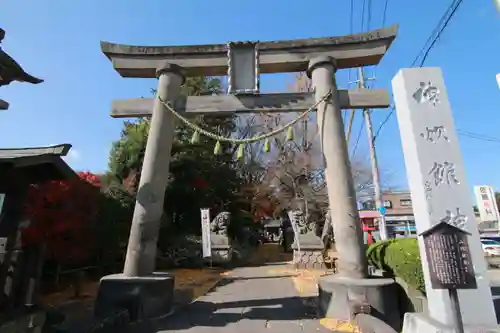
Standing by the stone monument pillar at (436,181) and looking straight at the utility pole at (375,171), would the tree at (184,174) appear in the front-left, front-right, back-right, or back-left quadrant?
front-left

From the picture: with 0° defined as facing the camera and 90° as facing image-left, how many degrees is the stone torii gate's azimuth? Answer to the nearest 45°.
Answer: approximately 0°

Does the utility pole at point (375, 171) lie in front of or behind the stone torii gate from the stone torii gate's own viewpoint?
behind

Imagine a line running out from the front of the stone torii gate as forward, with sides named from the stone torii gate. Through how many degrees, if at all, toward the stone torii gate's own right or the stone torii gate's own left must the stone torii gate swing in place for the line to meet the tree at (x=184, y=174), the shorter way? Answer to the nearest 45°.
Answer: approximately 180°

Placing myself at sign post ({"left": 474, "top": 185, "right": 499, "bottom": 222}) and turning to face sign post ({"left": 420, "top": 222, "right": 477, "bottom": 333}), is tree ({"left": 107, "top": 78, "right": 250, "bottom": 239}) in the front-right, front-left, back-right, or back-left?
front-right

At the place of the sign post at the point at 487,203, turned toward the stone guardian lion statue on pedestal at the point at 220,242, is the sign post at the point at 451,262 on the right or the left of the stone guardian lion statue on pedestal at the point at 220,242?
left

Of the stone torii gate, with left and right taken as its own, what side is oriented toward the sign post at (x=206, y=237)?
back

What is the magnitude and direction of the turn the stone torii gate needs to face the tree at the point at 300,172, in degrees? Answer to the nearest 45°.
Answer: approximately 180°
